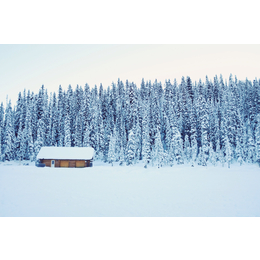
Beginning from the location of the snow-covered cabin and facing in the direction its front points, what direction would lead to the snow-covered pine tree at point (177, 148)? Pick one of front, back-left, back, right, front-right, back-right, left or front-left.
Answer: left

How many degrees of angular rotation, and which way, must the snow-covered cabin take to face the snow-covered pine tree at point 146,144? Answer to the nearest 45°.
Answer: approximately 90° to its left

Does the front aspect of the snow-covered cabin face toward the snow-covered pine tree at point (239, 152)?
no

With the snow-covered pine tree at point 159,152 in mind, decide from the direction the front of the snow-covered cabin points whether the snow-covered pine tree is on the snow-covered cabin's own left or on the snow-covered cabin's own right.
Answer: on the snow-covered cabin's own left

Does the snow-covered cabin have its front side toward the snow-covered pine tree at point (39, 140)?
no

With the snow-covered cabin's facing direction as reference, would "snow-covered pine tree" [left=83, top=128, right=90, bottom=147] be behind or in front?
behind

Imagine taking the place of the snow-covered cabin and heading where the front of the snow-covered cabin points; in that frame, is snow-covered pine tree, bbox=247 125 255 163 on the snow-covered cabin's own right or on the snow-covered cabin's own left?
on the snow-covered cabin's own left

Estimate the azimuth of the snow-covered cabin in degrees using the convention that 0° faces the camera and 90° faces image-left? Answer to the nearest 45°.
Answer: approximately 0°

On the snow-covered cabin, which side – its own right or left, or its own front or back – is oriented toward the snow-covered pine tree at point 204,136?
left

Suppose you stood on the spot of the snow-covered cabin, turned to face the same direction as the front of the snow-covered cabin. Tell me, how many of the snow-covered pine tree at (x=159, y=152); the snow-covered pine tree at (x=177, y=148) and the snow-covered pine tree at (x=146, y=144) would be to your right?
0

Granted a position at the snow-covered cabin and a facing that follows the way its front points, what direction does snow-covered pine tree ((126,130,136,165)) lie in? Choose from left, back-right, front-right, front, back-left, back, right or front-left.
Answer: left
